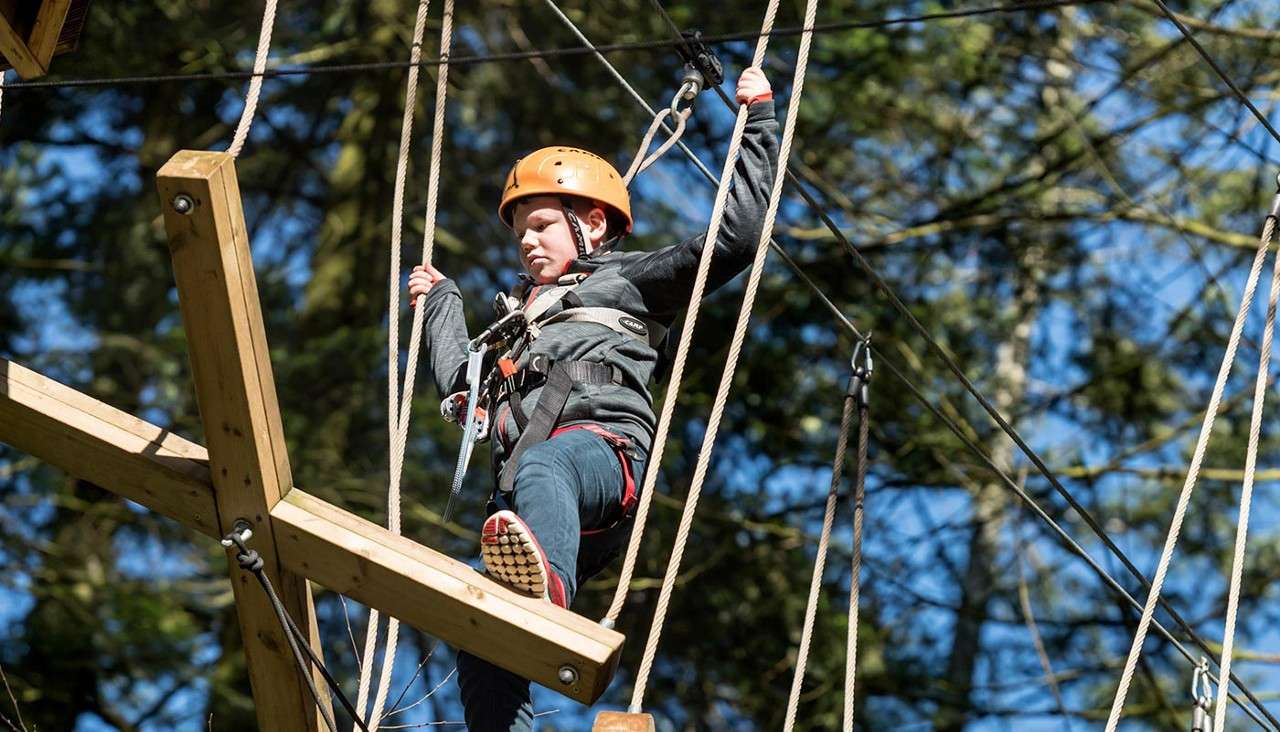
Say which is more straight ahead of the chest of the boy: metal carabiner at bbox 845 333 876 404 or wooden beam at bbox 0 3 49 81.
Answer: the wooden beam

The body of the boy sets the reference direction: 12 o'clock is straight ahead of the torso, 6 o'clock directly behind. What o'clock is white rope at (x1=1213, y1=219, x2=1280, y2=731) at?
The white rope is roughly at 7 o'clock from the boy.

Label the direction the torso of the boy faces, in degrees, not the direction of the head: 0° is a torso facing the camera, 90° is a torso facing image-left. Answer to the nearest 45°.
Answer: approximately 45°

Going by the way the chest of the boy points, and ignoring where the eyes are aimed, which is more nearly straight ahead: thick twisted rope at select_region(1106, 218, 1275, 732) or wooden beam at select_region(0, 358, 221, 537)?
the wooden beam

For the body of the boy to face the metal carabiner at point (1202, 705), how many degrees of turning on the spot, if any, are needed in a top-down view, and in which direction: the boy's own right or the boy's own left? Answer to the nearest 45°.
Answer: approximately 180°

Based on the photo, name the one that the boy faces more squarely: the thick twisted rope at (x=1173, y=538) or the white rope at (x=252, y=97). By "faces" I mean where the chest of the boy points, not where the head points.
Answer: the white rope

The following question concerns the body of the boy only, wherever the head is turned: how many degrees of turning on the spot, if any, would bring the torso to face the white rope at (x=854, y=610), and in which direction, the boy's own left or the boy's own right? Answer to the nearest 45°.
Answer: approximately 180°
